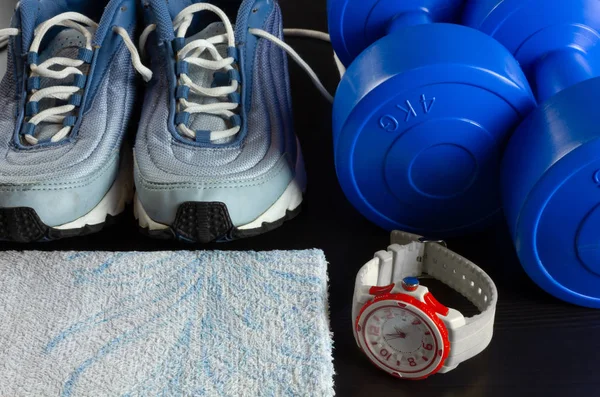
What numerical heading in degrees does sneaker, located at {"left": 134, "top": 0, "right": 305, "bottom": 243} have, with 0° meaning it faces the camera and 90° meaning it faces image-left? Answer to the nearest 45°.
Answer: approximately 0°
